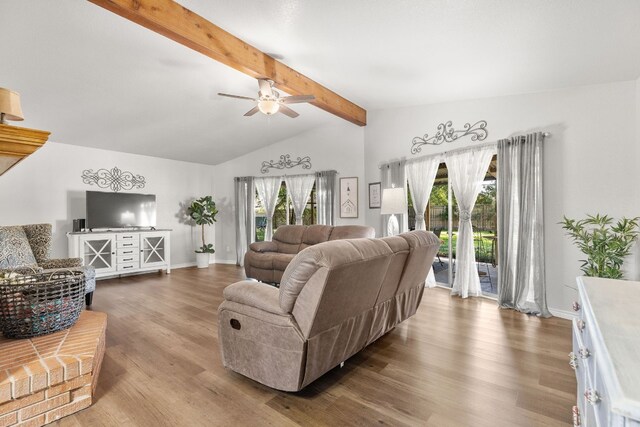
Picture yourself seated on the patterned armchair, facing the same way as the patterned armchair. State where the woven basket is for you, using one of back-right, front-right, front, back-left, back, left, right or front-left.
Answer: front-right

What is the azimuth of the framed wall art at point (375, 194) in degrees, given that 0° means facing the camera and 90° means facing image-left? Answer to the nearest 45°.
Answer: approximately 45°

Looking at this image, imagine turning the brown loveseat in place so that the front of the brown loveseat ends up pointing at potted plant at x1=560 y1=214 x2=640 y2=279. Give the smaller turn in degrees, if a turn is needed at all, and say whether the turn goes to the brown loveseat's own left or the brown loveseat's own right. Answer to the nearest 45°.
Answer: approximately 90° to the brown loveseat's own left

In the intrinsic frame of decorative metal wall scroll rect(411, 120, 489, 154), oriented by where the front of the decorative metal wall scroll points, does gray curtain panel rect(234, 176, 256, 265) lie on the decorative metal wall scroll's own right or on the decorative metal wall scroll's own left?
on the decorative metal wall scroll's own right

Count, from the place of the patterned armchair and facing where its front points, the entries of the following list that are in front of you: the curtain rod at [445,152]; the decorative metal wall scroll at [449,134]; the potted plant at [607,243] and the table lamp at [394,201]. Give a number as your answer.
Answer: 4

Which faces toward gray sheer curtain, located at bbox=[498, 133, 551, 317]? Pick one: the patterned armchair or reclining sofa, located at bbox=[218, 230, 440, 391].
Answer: the patterned armchair

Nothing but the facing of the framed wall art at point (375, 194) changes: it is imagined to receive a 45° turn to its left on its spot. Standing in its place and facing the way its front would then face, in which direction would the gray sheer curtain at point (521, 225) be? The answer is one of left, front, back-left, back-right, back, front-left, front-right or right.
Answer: front-left

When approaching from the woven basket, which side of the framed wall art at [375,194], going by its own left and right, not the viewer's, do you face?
front

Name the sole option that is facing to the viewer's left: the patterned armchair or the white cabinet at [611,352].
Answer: the white cabinet

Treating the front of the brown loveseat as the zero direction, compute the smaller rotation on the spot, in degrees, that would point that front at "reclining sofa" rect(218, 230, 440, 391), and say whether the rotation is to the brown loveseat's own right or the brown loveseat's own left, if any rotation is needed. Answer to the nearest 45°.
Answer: approximately 45° to the brown loveseat's own left

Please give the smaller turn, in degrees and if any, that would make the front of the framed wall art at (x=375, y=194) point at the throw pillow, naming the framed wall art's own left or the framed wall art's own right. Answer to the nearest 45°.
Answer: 0° — it already faces it

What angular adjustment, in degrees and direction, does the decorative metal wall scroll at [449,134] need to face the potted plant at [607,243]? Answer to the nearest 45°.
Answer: approximately 90° to its left

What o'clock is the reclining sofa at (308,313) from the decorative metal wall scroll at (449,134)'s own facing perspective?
The reclining sofa is roughly at 11 o'clock from the decorative metal wall scroll.

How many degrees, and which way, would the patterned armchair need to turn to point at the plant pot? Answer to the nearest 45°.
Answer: approximately 90° to its left

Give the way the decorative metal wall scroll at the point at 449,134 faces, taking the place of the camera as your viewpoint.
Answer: facing the viewer and to the left of the viewer

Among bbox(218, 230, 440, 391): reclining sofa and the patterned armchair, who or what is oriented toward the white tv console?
the reclining sofa

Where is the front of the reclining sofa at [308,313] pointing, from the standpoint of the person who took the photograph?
facing away from the viewer and to the left of the viewer

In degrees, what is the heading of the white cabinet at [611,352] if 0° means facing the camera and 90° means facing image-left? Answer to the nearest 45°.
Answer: approximately 90°
